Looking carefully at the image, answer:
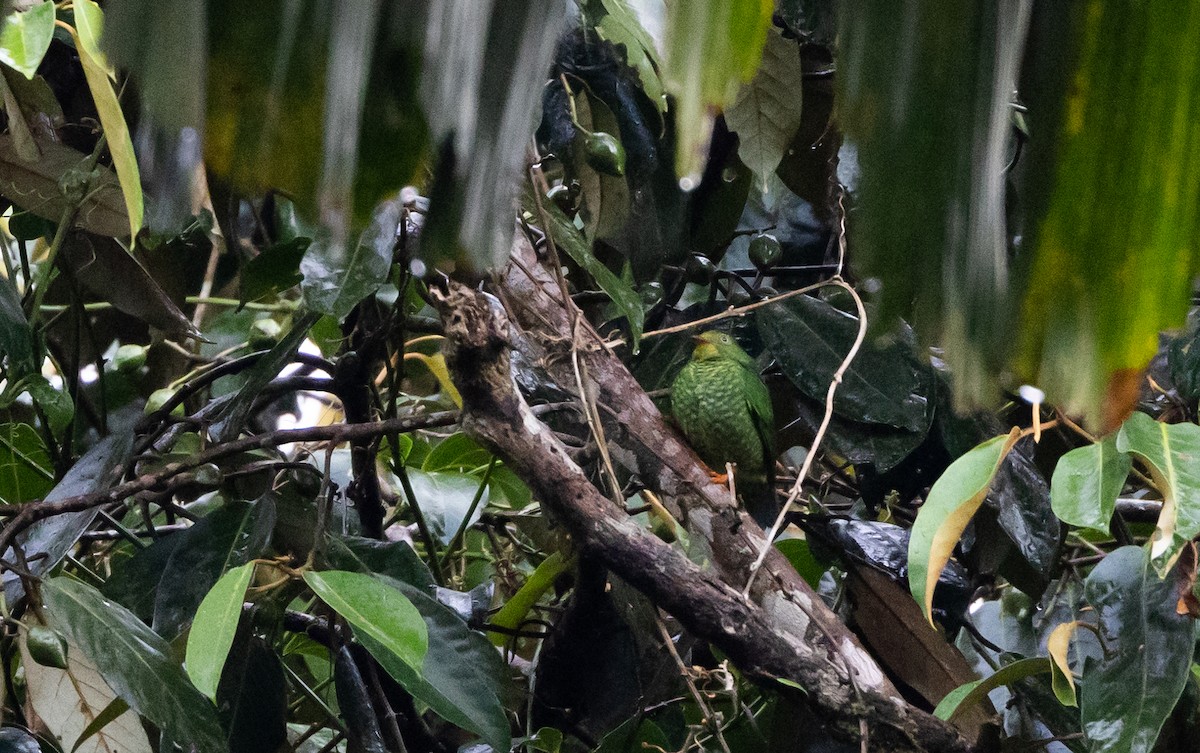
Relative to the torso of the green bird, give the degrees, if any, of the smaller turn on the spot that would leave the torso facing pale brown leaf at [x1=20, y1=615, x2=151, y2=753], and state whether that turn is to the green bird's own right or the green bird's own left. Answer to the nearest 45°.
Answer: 0° — it already faces it

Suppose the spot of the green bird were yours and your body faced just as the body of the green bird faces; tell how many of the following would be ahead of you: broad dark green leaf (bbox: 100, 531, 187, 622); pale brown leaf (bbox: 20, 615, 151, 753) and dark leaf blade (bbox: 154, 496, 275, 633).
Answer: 3
